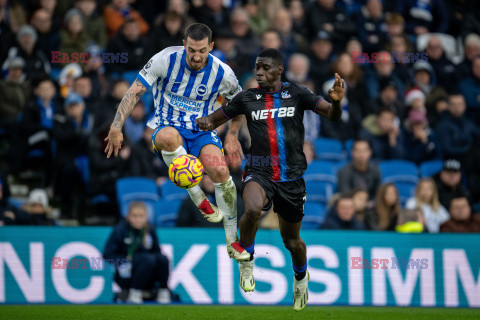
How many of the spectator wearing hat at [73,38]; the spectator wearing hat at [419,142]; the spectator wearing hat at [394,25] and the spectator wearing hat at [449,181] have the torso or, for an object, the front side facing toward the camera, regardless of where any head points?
4

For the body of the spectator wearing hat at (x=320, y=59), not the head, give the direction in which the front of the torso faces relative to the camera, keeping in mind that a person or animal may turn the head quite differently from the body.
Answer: toward the camera

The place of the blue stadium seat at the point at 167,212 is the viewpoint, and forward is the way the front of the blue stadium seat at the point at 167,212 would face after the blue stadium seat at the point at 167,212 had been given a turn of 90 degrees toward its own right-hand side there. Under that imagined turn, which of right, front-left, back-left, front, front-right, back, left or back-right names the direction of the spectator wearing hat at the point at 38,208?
front

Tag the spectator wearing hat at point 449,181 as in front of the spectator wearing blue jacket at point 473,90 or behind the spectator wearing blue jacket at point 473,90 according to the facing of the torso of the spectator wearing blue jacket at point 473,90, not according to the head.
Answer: in front

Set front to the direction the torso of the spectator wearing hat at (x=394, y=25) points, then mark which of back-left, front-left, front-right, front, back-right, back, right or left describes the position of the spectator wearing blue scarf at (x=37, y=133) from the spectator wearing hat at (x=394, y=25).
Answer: front-right

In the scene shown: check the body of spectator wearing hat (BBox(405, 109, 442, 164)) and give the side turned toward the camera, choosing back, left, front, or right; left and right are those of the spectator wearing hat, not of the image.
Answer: front

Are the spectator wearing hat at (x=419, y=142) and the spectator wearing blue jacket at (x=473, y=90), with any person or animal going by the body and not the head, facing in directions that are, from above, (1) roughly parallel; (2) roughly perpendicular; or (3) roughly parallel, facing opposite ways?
roughly parallel

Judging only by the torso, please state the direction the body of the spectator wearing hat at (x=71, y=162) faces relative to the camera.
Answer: toward the camera

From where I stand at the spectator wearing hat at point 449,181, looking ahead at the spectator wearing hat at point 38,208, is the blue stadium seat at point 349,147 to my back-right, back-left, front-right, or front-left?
front-right

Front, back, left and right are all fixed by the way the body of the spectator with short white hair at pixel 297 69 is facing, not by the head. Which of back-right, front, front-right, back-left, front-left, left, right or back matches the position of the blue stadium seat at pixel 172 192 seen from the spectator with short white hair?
front-right

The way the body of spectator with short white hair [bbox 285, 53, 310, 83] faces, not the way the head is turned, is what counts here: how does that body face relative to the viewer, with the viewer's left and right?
facing the viewer

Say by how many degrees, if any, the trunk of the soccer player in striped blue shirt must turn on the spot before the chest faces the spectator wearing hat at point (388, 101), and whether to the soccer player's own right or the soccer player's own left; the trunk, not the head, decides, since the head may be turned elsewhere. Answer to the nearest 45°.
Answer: approximately 135° to the soccer player's own left
